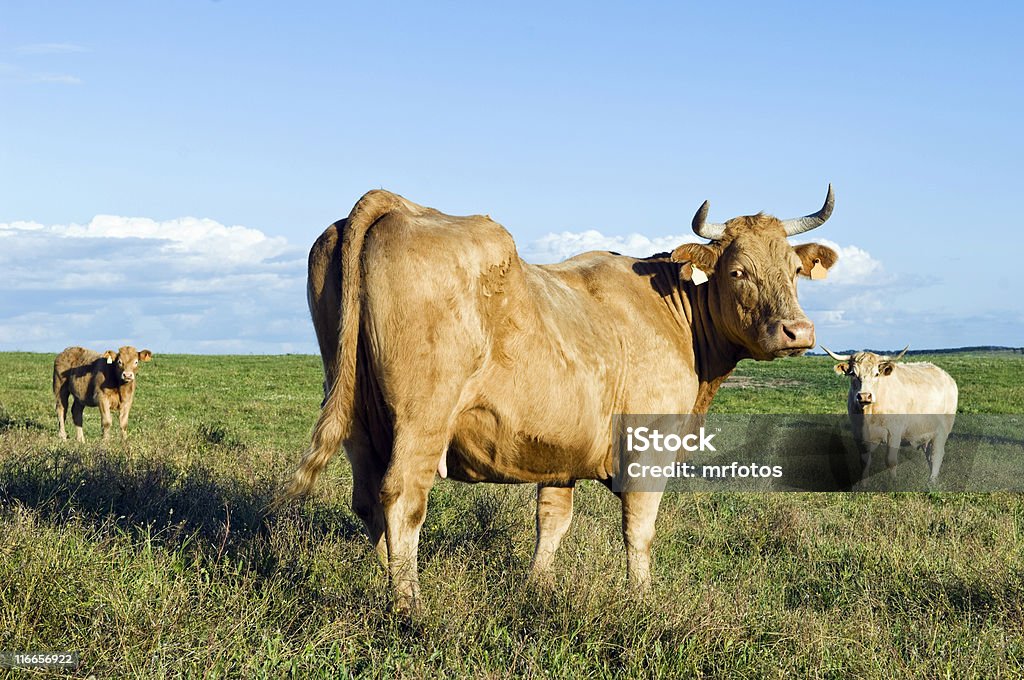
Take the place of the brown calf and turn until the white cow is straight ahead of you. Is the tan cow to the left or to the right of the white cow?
right

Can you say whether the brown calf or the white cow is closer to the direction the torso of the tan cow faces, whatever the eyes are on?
the white cow

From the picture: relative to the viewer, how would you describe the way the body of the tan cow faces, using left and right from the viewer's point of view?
facing away from the viewer and to the right of the viewer
